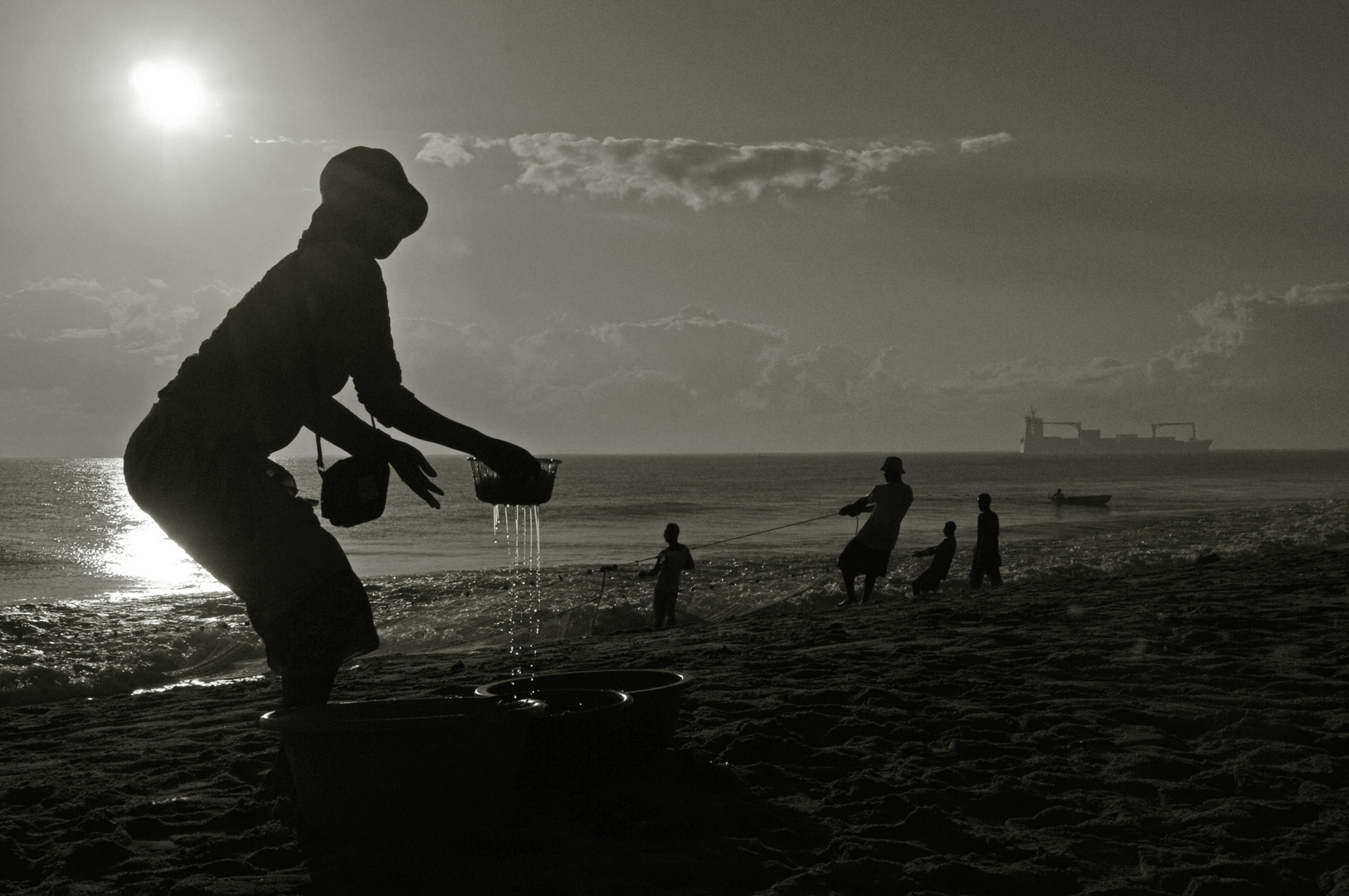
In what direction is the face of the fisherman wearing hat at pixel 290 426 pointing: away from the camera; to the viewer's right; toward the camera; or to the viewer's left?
to the viewer's right

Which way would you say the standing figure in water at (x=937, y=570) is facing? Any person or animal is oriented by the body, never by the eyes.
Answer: to the viewer's left

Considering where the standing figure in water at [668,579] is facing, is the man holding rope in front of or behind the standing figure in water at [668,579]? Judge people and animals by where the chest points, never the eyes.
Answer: behind

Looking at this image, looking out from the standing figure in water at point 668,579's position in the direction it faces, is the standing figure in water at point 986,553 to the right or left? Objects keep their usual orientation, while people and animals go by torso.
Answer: on its right

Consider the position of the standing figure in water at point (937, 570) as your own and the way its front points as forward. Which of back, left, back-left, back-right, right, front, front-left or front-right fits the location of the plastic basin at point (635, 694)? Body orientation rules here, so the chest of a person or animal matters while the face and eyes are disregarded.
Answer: left

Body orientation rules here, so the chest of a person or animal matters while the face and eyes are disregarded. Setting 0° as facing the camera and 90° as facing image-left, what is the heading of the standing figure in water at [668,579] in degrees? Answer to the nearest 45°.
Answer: approximately 135°

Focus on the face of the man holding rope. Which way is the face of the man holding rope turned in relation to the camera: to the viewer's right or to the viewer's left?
to the viewer's left

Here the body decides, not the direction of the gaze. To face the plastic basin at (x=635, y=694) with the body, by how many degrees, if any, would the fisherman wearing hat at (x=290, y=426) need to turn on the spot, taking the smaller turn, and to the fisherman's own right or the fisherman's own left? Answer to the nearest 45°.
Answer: approximately 45° to the fisherman's own left

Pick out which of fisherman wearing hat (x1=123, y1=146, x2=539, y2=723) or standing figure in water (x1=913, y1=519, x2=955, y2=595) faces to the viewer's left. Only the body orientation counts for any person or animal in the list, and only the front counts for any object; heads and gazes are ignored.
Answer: the standing figure in water

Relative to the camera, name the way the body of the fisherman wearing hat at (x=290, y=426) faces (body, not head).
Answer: to the viewer's right
